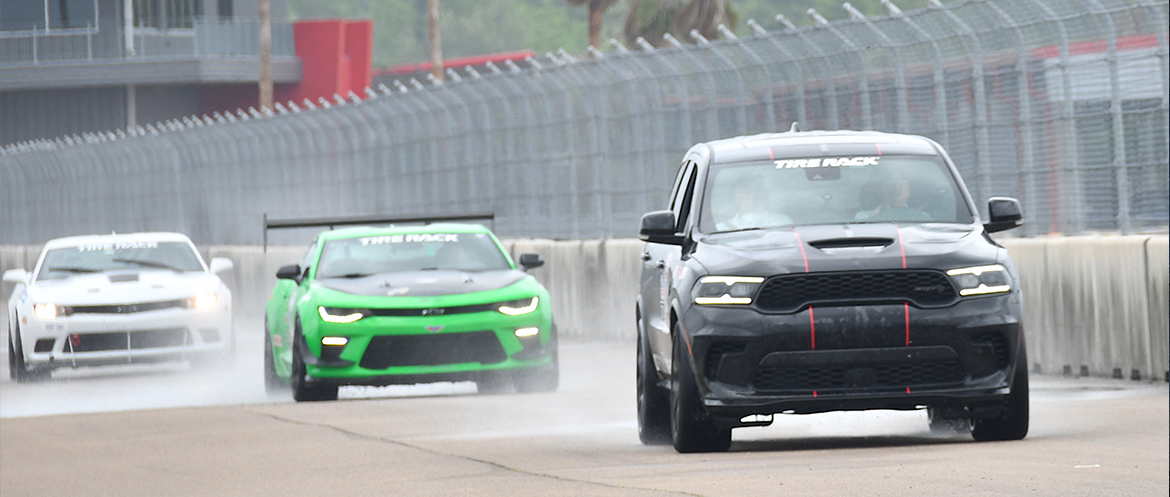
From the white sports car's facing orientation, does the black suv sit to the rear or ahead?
ahead

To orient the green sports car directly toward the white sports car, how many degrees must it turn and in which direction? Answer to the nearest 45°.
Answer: approximately 135° to its right

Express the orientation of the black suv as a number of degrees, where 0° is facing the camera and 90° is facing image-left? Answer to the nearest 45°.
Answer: approximately 0°

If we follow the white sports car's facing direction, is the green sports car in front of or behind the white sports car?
in front

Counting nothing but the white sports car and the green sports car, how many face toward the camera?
2

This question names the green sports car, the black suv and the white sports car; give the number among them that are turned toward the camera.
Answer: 3

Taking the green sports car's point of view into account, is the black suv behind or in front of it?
in front

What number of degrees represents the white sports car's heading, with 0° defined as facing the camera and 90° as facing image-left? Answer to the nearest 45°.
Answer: approximately 0°
